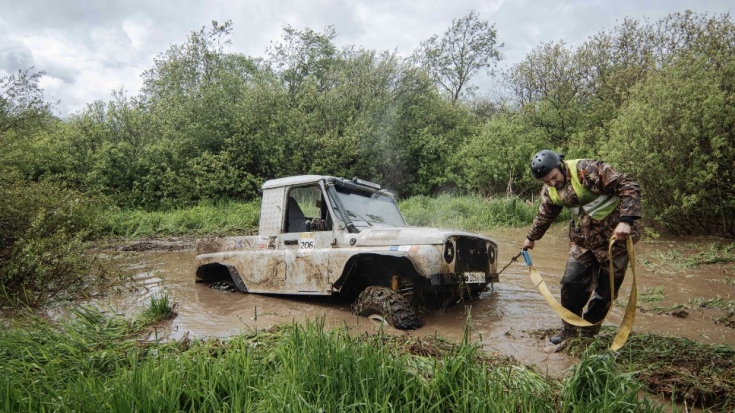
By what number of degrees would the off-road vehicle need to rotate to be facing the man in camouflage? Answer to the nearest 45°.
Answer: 0° — it already faces them

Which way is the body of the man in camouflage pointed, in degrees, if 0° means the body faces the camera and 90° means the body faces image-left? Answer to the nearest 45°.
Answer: approximately 45°

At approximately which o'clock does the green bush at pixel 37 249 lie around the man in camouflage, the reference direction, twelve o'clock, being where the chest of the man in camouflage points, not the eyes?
The green bush is roughly at 1 o'clock from the man in camouflage.

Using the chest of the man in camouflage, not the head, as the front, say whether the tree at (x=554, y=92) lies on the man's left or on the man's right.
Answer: on the man's right

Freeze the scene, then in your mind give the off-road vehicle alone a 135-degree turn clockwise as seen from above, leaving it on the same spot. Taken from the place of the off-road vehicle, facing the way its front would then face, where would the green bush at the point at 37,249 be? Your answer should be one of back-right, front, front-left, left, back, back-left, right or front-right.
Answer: front

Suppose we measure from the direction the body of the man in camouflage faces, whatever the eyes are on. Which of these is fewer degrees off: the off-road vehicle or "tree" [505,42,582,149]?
the off-road vehicle

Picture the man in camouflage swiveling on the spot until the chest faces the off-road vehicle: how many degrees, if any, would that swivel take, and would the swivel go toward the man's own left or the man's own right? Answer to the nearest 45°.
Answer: approximately 45° to the man's own right
